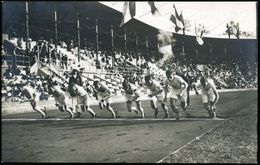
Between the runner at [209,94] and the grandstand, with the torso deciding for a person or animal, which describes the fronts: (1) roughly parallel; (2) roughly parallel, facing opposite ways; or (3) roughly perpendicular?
roughly perpendicular

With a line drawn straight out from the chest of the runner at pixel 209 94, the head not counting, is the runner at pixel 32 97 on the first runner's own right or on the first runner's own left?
on the first runner's own right
